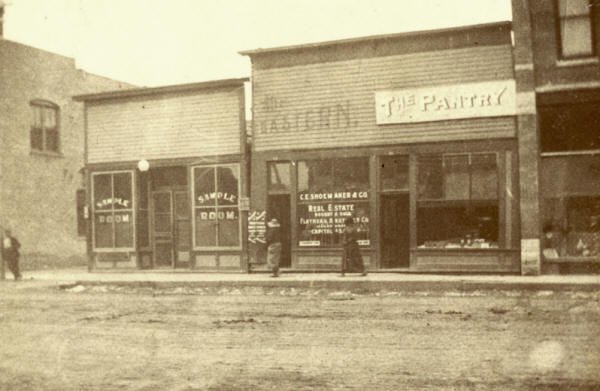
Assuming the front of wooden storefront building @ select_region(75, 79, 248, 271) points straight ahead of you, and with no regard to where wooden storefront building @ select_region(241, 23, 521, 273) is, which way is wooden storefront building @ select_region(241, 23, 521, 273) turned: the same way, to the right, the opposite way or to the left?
the same way

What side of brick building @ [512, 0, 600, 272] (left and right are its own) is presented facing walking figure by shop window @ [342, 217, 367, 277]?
right

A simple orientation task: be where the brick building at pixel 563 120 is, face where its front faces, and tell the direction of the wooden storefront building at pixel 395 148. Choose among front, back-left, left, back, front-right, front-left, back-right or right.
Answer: right

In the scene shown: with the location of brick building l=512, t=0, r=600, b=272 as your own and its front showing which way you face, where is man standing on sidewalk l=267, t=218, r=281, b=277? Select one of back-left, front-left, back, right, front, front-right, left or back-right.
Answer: right

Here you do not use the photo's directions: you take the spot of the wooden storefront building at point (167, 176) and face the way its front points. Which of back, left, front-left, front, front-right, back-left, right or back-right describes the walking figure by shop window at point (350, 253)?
front-left

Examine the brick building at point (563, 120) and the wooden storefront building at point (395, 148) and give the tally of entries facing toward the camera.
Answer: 2

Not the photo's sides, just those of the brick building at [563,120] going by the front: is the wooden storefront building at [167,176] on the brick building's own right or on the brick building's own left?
on the brick building's own right

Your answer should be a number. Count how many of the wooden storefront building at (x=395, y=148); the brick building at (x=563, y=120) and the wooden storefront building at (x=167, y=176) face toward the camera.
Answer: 3

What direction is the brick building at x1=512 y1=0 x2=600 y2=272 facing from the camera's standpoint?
toward the camera

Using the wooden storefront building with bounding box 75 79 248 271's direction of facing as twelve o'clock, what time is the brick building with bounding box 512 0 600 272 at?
The brick building is roughly at 10 o'clock from the wooden storefront building.

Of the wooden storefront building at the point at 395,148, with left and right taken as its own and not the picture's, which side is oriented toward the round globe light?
right

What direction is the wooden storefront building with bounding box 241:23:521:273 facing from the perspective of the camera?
toward the camera

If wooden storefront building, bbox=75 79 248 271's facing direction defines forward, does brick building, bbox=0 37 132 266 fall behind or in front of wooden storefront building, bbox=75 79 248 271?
behind
